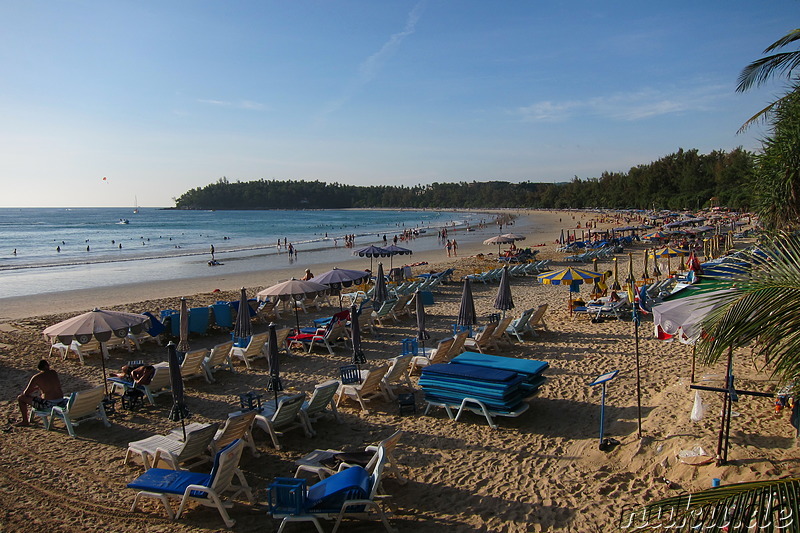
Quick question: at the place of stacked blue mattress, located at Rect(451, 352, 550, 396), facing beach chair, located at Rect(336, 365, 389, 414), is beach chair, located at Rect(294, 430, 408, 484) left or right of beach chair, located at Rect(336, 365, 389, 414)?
left

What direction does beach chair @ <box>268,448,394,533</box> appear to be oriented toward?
to the viewer's left

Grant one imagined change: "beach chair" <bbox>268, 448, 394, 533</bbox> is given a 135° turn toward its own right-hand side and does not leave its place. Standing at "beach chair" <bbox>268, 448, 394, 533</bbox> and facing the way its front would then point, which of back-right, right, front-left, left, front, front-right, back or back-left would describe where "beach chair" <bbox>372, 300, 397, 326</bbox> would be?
front-left

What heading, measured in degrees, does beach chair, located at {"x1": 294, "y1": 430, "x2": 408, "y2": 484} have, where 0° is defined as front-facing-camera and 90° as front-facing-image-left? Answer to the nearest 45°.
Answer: approximately 90°

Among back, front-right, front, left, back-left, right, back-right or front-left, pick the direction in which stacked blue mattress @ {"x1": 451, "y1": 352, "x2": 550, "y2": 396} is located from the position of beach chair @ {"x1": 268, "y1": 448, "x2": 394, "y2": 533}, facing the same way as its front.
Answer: back-right

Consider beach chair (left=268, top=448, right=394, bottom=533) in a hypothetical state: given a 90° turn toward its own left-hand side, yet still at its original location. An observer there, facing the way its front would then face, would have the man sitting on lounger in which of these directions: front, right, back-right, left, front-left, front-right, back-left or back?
back-right

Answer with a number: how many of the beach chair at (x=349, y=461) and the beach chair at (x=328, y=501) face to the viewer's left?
2

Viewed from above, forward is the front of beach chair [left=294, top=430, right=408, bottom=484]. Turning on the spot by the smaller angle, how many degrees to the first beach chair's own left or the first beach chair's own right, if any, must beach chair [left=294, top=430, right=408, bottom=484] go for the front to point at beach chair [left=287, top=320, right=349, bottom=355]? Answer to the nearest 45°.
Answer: approximately 90° to the first beach chair's own right

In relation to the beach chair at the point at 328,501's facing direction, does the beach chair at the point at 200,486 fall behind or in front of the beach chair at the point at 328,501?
in front
